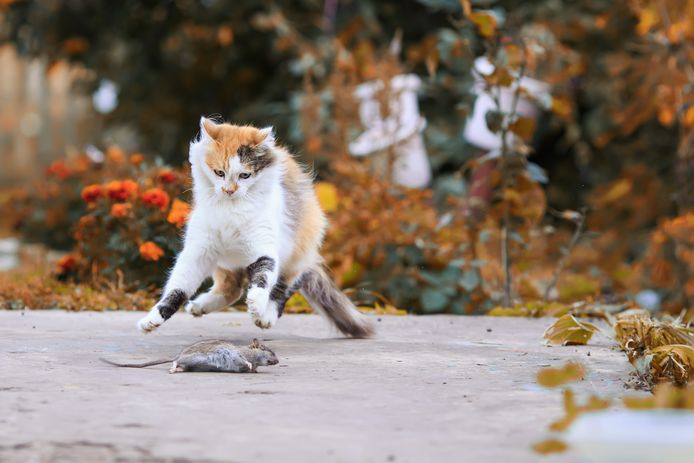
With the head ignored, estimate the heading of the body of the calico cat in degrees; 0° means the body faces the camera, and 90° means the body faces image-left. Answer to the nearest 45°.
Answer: approximately 45°

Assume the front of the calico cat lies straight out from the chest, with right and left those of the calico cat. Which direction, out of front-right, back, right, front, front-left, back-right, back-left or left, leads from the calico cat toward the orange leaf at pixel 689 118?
back

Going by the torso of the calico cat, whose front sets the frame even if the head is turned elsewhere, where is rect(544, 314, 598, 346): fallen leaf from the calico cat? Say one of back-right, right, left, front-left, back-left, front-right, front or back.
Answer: back-left

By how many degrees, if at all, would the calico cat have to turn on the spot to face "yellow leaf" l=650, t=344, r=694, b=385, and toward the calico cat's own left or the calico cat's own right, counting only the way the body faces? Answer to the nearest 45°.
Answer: approximately 90° to the calico cat's own left

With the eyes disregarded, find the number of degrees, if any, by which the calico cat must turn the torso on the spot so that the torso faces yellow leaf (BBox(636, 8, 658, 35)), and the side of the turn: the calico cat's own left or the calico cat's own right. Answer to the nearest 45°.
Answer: approximately 180°

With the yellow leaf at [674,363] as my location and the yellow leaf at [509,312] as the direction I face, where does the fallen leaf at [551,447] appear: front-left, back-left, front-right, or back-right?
back-left

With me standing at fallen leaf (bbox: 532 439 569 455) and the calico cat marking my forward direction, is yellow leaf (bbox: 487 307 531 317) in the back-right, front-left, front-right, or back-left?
front-right

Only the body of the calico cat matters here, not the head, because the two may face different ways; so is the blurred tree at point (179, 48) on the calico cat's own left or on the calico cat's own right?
on the calico cat's own right

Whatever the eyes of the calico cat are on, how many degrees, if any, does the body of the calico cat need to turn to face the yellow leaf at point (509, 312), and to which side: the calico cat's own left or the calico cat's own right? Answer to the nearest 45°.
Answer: approximately 180°

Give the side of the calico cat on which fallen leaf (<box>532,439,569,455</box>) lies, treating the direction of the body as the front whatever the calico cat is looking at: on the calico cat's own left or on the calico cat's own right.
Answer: on the calico cat's own left

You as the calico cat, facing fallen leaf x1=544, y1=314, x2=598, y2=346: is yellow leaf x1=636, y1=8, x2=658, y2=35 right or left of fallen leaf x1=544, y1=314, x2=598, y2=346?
left

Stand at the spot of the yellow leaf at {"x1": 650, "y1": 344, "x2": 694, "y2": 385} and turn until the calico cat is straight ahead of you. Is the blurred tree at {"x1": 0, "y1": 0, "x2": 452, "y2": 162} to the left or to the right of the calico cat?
right
